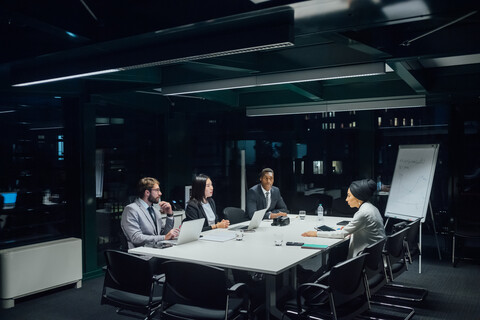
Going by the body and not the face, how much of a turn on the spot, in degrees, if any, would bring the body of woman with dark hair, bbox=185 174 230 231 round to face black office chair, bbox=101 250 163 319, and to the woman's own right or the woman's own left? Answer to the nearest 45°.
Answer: approximately 45° to the woman's own right

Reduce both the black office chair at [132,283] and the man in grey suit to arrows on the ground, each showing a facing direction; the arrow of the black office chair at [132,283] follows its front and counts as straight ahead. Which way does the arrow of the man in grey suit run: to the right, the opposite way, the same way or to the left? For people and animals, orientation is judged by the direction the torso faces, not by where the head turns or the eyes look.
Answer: to the right

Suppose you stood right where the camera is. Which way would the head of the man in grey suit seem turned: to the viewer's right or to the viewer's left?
to the viewer's right

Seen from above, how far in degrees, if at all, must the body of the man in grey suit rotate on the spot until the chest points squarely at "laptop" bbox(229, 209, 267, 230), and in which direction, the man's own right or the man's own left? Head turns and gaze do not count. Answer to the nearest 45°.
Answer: approximately 45° to the man's own left
